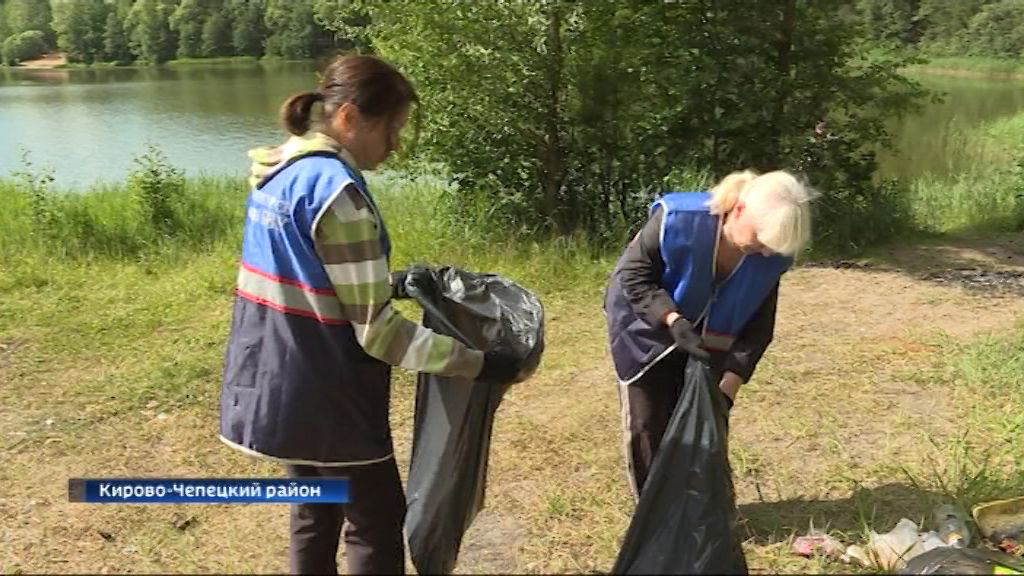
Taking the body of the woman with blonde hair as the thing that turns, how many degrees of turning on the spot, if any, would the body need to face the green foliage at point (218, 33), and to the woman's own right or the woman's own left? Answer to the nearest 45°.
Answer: approximately 180°

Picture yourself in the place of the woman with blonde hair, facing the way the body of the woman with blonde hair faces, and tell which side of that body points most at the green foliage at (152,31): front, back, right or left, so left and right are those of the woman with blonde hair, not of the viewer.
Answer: back

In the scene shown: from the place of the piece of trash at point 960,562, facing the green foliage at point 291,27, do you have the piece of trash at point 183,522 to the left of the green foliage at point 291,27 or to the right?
left

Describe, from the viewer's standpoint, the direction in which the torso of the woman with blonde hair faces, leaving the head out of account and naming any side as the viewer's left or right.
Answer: facing the viewer and to the right of the viewer

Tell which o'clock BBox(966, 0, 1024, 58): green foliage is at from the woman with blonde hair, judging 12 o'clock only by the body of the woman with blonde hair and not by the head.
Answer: The green foliage is roughly at 8 o'clock from the woman with blonde hair.

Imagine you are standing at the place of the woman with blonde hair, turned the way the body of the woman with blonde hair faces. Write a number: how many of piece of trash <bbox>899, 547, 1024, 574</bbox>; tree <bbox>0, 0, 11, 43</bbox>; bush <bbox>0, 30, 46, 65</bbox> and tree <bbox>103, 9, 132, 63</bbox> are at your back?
3

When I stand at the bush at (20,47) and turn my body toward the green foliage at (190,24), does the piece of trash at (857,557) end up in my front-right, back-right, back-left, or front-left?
front-right

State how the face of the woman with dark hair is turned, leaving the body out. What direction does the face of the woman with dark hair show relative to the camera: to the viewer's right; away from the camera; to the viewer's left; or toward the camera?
to the viewer's right

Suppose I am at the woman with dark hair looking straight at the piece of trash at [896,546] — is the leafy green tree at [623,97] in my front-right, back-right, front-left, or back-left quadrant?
front-left

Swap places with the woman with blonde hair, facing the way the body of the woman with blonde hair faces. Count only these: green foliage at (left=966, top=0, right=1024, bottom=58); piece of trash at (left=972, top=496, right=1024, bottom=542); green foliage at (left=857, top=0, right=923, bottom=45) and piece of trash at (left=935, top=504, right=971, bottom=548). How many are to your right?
0

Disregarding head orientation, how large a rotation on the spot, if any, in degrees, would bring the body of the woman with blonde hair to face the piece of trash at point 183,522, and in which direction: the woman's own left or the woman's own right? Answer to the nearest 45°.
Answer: approximately 135° to the woman's own right

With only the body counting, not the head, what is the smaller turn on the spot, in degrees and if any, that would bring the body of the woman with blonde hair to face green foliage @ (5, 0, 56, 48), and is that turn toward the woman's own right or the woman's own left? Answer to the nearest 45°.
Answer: approximately 180°

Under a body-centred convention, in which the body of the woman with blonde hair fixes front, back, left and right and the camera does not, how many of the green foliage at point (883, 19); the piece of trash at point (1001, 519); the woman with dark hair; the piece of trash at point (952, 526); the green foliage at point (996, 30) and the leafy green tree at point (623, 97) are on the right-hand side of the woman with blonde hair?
1

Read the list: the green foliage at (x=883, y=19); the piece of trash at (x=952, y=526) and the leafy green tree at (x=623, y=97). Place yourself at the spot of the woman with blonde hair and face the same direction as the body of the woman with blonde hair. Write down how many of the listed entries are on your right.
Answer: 0

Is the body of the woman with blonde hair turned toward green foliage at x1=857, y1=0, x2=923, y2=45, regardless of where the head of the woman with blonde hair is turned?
no

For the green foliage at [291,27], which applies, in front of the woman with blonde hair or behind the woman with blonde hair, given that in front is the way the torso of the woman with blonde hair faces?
behind
